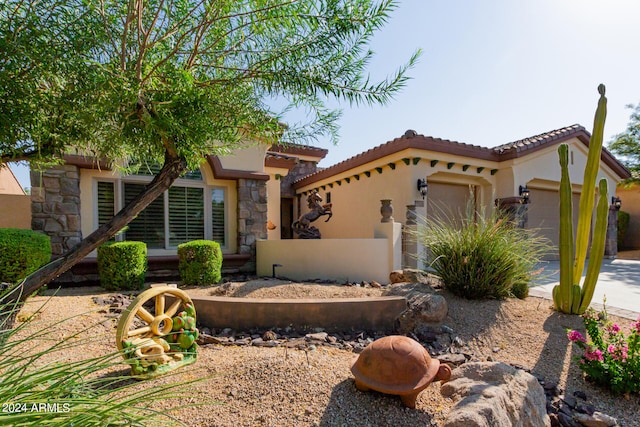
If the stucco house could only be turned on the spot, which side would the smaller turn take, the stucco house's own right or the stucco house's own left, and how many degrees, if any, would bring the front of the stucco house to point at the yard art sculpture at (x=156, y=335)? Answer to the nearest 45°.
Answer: approximately 45° to the stucco house's own right

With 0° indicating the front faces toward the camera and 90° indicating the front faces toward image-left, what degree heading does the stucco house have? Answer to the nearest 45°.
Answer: approximately 315°

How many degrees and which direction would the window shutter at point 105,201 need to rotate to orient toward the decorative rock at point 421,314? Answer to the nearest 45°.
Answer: approximately 45° to its left

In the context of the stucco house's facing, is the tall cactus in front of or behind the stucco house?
in front

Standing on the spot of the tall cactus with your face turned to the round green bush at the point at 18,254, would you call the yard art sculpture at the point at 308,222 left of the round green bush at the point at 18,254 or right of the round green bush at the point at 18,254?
right

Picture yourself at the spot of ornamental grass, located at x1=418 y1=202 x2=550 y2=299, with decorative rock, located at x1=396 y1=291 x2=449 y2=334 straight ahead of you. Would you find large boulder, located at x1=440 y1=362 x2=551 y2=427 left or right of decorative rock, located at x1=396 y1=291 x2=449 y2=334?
left

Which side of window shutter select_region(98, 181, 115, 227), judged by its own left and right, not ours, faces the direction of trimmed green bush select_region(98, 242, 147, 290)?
front

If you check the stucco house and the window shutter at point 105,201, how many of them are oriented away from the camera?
0

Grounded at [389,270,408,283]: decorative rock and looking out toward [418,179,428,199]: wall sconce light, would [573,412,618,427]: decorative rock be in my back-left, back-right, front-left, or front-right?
back-right

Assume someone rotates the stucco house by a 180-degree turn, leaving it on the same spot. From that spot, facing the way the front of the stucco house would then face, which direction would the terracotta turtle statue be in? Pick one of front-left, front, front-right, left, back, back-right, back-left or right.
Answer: back-left
